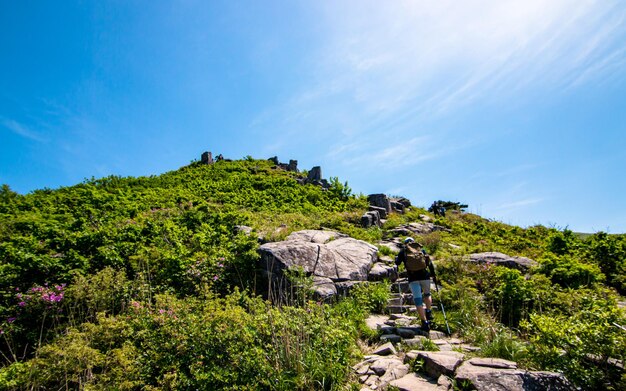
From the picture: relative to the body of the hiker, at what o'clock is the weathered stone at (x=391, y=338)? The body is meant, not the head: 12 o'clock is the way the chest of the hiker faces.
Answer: The weathered stone is roughly at 7 o'clock from the hiker.

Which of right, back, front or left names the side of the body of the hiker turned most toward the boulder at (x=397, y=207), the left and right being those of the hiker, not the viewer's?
front

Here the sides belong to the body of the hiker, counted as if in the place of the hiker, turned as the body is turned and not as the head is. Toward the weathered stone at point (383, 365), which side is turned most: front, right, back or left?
back

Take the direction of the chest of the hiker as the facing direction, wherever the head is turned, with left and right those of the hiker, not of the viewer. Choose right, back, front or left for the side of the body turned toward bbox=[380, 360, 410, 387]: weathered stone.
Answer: back

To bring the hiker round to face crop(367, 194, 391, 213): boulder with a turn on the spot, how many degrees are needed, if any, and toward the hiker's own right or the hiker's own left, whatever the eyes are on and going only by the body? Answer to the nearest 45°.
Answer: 0° — they already face it

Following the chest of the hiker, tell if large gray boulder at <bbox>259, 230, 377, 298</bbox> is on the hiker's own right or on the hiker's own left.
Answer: on the hiker's own left

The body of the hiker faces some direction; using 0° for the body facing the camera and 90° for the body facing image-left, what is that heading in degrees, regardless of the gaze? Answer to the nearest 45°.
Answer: approximately 180°

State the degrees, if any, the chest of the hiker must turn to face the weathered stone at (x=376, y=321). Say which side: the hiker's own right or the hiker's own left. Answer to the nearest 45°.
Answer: approximately 90° to the hiker's own left

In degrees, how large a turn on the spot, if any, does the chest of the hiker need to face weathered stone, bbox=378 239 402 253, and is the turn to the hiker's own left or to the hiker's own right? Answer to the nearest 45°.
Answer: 0° — they already face it

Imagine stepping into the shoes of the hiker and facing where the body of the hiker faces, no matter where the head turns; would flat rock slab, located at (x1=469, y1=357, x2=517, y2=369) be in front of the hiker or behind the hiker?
behind

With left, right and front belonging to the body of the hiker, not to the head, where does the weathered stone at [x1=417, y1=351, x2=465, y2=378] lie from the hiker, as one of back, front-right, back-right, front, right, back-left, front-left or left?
back

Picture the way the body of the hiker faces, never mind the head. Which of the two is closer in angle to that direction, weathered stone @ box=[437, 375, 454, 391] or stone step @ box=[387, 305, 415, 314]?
the stone step

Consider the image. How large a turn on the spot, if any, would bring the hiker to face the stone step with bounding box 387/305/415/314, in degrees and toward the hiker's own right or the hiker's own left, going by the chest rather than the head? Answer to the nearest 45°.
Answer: approximately 45° to the hiker's own left

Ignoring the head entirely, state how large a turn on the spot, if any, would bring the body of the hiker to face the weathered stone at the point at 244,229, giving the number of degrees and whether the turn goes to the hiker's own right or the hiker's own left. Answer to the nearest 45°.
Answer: approximately 45° to the hiker's own left
